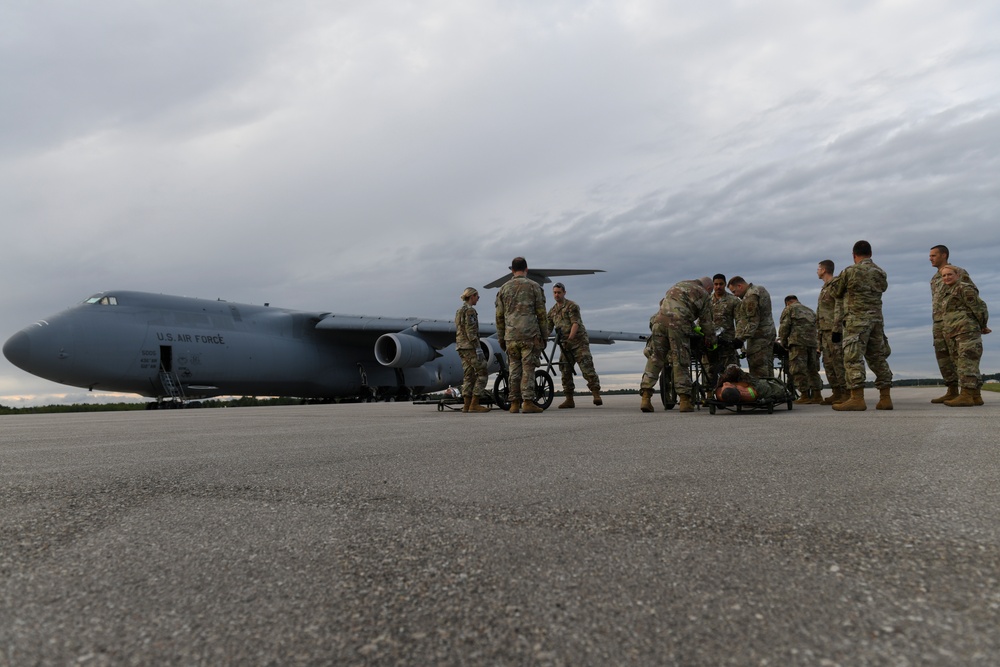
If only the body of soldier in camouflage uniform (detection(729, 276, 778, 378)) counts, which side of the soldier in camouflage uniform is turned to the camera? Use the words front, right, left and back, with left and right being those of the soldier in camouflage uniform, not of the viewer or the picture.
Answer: left

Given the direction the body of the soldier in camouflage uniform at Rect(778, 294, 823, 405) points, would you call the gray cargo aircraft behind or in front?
in front

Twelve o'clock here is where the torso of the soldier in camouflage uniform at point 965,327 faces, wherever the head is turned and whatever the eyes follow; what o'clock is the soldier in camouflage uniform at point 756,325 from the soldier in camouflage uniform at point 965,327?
the soldier in camouflage uniform at point 756,325 is roughly at 2 o'clock from the soldier in camouflage uniform at point 965,327.

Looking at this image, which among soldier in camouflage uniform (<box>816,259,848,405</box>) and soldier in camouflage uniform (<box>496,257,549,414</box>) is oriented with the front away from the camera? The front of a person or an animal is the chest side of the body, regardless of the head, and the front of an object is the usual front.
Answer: soldier in camouflage uniform (<box>496,257,549,414</box>)

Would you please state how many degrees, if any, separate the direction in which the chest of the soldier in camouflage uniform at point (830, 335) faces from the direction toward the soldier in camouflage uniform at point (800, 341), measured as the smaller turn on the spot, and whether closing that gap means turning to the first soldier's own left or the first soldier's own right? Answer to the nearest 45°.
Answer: approximately 45° to the first soldier's own right

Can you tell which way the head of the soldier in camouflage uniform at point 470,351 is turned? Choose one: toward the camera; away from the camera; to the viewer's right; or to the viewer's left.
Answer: to the viewer's right

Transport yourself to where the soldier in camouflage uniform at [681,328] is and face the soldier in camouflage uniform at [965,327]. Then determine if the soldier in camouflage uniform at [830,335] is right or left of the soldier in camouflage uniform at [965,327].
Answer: left

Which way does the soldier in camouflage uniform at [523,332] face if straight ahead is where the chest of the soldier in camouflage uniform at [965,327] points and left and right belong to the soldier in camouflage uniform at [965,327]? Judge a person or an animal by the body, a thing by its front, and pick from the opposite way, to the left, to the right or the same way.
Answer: to the right

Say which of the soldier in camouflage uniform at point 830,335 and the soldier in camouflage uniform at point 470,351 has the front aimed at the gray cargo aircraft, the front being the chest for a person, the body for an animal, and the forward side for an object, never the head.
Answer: the soldier in camouflage uniform at point 830,335

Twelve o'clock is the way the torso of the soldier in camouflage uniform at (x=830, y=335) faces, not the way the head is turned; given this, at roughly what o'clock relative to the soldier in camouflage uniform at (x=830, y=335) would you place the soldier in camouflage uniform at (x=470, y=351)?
the soldier in camouflage uniform at (x=470, y=351) is roughly at 11 o'clock from the soldier in camouflage uniform at (x=830, y=335).

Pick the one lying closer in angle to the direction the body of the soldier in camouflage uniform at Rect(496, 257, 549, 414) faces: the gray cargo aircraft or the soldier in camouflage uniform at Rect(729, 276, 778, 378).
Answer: the gray cargo aircraft

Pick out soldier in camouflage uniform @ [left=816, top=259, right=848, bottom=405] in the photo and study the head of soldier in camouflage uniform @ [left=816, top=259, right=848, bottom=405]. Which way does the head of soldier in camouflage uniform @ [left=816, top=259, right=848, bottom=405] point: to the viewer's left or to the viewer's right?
to the viewer's left

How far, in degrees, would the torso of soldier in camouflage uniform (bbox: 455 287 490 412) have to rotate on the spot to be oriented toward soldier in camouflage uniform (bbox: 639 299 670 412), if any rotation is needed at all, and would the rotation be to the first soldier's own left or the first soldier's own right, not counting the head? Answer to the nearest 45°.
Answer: approximately 45° to the first soldier's own right

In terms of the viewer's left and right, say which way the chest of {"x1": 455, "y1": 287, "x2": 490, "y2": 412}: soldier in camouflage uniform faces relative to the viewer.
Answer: facing to the right of the viewer

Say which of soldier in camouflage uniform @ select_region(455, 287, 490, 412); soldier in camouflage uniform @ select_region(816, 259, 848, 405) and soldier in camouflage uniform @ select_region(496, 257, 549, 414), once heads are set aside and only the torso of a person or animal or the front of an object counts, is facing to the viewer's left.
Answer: soldier in camouflage uniform @ select_region(816, 259, 848, 405)

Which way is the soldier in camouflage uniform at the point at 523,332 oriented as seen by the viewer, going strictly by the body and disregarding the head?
away from the camera
